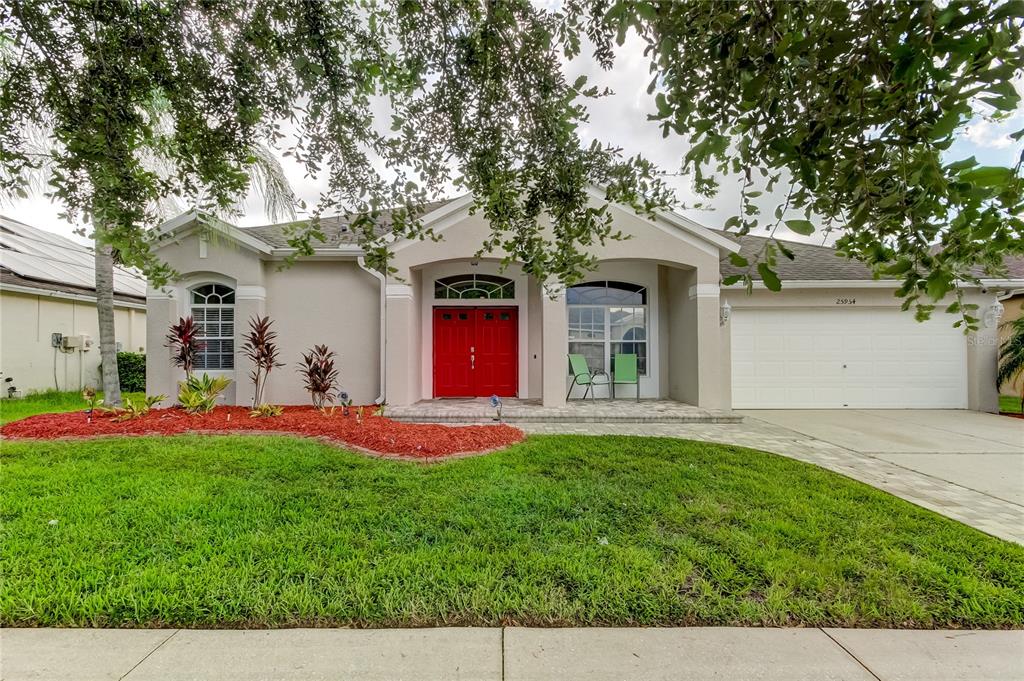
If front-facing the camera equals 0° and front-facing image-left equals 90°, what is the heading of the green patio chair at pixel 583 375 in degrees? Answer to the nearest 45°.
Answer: approximately 315°

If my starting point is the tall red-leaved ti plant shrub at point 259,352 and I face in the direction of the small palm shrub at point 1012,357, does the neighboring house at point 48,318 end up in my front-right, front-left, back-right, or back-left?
back-left

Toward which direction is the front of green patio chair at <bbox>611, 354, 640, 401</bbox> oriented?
toward the camera

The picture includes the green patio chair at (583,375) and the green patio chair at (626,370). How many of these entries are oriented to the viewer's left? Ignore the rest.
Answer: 0

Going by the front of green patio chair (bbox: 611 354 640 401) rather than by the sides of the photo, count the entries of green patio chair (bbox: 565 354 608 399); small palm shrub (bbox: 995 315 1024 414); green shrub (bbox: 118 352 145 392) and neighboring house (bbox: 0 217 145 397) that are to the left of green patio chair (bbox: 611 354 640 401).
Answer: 1

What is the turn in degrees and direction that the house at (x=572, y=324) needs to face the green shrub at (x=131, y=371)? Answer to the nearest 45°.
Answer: approximately 90° to its right

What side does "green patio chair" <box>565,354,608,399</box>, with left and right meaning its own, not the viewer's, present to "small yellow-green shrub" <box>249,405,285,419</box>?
right

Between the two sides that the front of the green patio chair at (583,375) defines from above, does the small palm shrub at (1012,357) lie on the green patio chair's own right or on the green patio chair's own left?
on the green patio chair's own left

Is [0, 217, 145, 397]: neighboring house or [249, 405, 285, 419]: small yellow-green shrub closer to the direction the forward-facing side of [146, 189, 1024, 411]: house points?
the small yellow-green shrub

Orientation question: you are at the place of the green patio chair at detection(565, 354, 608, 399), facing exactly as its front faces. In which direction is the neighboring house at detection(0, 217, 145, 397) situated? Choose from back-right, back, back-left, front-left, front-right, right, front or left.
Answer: back-right

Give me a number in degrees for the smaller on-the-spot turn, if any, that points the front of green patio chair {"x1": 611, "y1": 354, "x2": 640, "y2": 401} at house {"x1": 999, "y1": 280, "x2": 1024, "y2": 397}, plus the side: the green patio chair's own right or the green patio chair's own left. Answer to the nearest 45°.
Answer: approximately 135° to the green patio chair's own left

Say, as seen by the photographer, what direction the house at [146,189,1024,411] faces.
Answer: facing the viewer

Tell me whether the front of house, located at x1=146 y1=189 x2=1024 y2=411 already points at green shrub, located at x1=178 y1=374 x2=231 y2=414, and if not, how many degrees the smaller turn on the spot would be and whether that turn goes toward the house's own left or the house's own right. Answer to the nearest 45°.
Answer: approximately 45° to the house's own right
